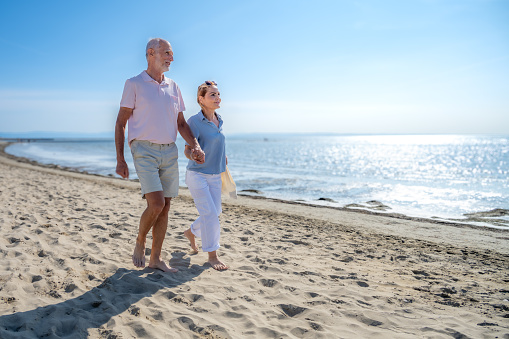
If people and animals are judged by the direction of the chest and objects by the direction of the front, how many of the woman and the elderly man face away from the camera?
0

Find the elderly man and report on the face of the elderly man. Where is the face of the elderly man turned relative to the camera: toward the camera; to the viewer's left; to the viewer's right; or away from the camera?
to the viewer's right

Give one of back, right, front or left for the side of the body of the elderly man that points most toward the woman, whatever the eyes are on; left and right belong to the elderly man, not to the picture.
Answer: left

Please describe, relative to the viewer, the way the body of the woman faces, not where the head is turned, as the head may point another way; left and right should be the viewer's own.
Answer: facing the viewer and to the right of the viewer

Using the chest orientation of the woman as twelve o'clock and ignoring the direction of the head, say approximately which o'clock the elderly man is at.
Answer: The elderly man is roughly at 3 o'clock from the woman.
